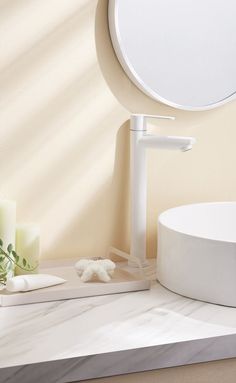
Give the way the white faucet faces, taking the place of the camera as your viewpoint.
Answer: facing to the right of the viewer
